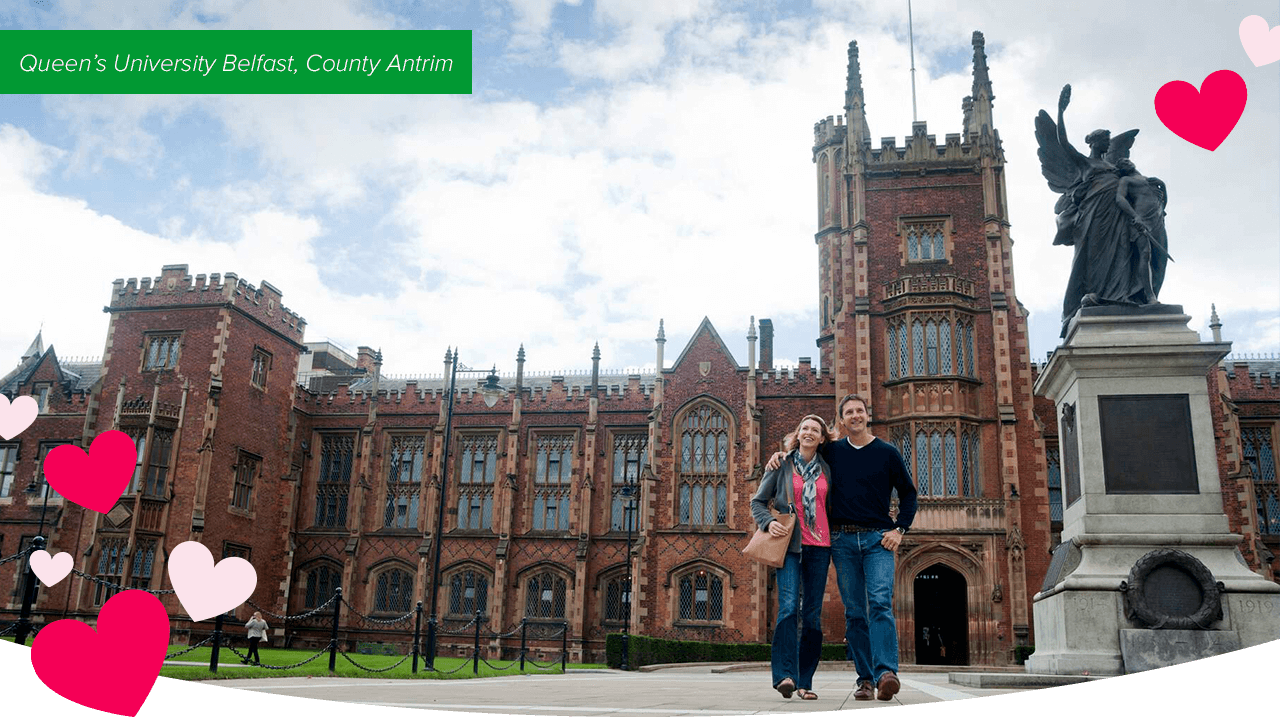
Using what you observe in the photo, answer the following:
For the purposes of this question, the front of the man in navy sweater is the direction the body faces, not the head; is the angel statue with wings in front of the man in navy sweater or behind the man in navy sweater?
behind

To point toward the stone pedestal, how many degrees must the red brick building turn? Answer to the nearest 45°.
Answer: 0° — it already faces it

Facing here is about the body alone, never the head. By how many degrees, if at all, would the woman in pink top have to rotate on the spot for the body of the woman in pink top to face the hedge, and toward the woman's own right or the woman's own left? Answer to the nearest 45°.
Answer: approximately 180°

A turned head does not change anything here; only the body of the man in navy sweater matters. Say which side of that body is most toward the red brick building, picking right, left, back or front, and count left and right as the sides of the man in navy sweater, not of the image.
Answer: back

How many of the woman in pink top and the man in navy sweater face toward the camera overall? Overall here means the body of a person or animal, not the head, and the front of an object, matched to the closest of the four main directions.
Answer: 2

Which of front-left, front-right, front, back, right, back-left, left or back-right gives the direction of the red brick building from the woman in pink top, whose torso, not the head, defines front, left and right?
back

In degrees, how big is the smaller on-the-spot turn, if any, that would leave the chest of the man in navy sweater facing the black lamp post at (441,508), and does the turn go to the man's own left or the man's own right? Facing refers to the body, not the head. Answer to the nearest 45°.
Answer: approximately 135° to the man's own right

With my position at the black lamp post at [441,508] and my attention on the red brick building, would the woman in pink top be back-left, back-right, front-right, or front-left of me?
back-right

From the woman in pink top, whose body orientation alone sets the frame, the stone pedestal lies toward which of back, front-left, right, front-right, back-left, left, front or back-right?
back-left

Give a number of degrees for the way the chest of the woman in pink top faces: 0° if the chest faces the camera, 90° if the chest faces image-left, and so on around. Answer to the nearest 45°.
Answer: approximately 0°

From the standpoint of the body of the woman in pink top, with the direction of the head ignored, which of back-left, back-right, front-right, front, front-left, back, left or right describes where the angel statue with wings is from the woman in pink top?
back-left
